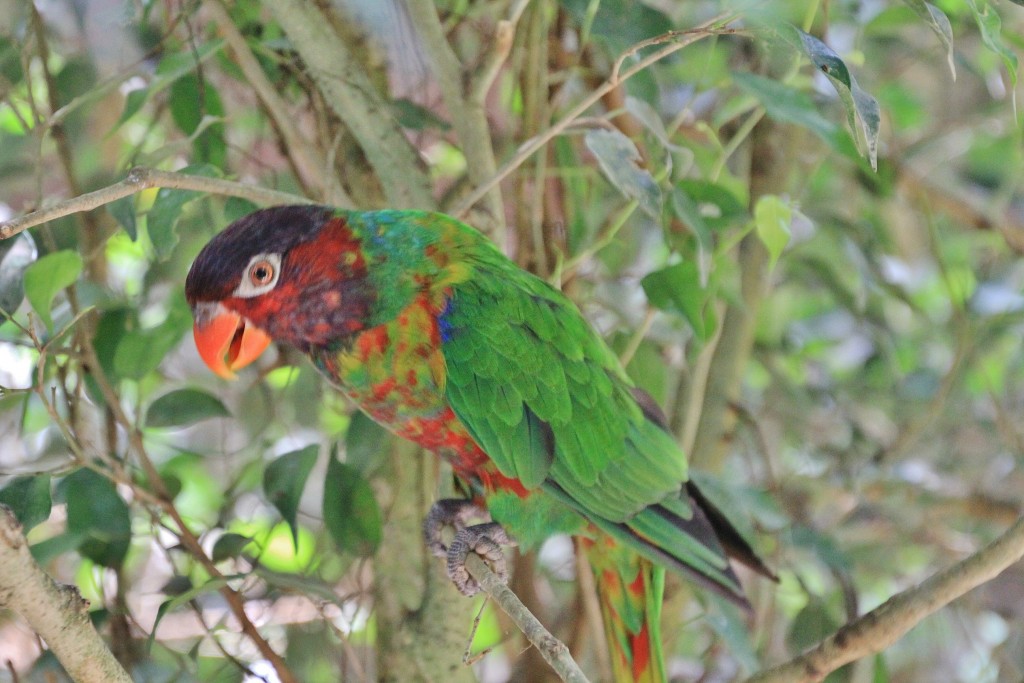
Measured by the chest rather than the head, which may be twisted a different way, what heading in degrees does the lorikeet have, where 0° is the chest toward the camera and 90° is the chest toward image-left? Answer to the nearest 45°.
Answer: approximately 90°
